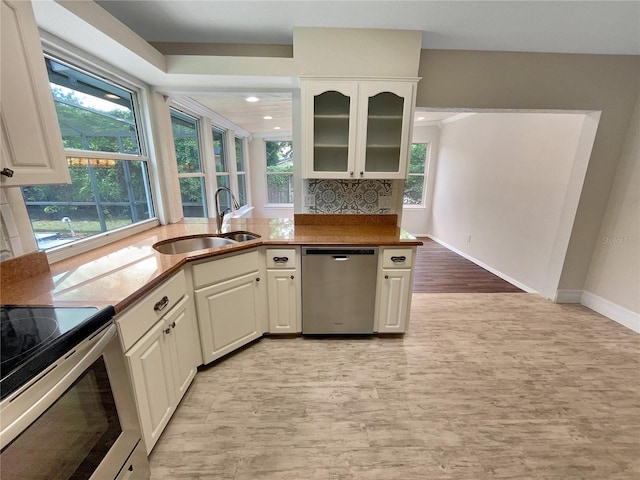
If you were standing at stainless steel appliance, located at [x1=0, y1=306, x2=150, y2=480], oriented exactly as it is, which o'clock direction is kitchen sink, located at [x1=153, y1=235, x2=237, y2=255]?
The kitchen sink is roughly at 9 o'clock from the stainless steel appliance.

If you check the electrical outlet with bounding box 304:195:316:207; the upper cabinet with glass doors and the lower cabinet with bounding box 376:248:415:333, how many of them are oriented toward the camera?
3

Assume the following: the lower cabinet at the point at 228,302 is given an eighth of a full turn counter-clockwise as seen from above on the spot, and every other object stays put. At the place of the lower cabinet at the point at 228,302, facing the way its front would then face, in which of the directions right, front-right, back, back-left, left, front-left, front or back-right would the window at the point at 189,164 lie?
left

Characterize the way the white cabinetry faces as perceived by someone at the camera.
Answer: facing the viewer and to the right of the viewer

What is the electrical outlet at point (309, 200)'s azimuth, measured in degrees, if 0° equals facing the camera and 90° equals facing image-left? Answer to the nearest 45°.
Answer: approximately 0°

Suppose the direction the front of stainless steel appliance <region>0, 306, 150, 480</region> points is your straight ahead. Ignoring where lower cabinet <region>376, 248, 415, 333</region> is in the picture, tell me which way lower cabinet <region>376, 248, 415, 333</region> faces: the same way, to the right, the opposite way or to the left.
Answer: to the right

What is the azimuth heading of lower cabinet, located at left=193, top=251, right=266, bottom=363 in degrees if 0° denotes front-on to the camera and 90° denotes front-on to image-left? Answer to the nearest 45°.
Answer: approximately 315°

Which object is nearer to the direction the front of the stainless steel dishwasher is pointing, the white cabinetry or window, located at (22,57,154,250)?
the white cabinetry

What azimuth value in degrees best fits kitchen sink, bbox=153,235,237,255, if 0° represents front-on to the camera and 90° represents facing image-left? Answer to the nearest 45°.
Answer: approximately 315°
